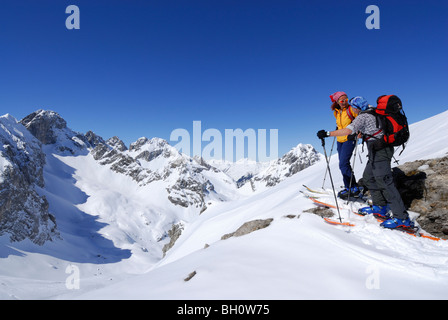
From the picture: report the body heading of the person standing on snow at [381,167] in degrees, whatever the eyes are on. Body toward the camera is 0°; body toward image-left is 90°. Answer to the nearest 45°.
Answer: approximately 90°

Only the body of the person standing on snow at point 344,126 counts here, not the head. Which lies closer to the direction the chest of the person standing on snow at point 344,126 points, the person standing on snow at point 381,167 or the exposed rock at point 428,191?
the person standing on snow

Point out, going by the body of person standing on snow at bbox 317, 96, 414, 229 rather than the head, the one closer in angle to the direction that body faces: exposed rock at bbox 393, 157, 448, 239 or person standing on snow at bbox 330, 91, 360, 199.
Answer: the person standing on snow
